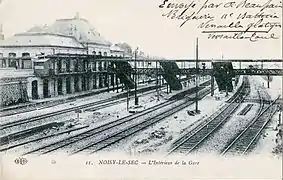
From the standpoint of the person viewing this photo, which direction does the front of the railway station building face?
facing the viewer and to the right of the viewer
